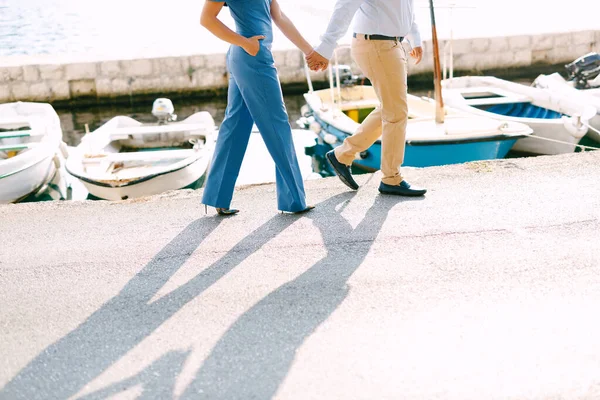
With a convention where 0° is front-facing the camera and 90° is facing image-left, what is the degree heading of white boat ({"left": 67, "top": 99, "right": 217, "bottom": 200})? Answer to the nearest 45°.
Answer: approximately 45°
